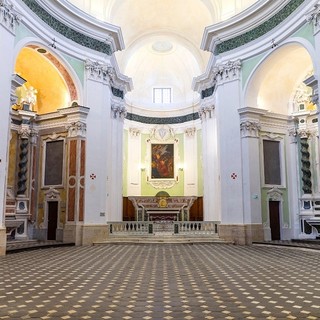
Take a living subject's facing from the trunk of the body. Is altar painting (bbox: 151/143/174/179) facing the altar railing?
yes

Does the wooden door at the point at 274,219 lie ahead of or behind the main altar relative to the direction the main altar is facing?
ahead

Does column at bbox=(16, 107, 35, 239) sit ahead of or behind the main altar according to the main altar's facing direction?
ahead

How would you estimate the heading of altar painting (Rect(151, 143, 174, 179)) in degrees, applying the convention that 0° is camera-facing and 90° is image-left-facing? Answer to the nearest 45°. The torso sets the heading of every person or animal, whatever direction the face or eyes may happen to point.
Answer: approximately 0°

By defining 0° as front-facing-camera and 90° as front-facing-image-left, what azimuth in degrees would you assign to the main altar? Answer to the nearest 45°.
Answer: approximately 0°

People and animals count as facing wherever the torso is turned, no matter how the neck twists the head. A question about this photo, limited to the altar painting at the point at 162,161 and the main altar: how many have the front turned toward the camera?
2
